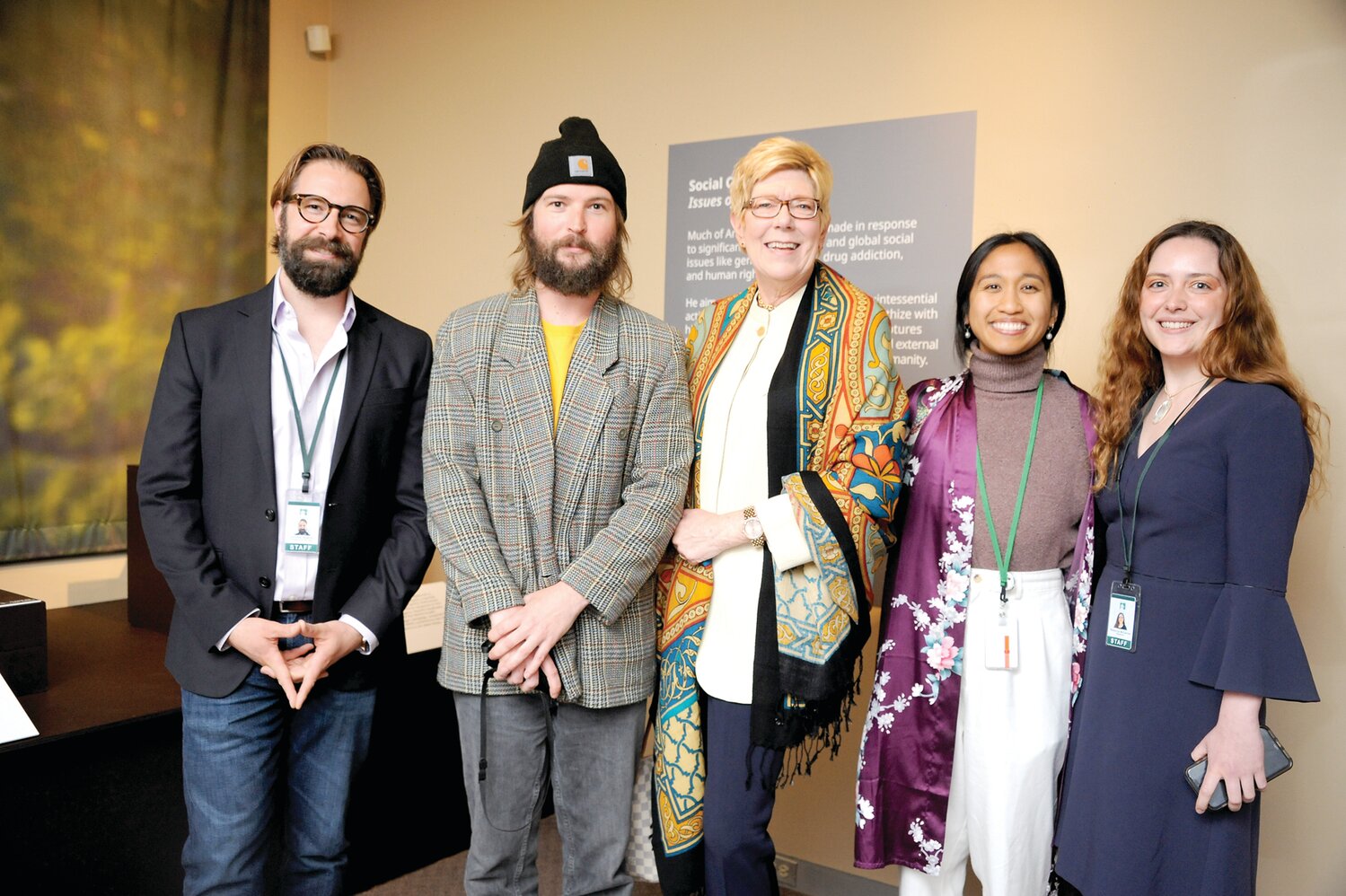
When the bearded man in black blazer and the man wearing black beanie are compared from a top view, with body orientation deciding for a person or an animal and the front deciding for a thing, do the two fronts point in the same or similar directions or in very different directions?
same or similar directions

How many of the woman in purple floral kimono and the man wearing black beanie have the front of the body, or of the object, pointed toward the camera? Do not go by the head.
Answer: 2

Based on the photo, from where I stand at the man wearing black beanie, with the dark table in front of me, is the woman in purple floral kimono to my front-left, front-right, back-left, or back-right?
back-right

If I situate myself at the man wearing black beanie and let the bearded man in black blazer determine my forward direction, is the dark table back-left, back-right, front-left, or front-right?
front-right

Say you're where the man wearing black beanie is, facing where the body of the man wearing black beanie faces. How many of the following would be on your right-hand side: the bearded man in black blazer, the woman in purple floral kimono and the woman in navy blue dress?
1

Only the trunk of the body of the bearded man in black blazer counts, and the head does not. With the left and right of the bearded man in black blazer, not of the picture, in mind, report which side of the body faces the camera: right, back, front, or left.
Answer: front

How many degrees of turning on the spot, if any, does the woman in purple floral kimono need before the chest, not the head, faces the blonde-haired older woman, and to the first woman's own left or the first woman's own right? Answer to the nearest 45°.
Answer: approximately 45° to the first woman's own right

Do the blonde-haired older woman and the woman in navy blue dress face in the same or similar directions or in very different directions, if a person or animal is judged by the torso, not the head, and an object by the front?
same or similar directions

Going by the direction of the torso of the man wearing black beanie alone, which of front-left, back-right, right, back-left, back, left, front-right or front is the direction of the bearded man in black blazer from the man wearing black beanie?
right

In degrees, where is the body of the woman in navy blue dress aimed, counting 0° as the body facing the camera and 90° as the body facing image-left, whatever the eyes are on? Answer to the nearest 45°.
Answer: approximately 45°

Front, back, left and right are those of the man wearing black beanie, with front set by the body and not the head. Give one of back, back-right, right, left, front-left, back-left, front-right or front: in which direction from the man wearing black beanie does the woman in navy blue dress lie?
left

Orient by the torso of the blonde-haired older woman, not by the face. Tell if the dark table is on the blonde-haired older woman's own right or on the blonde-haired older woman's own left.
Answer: on the blonde-haired older woman's own right

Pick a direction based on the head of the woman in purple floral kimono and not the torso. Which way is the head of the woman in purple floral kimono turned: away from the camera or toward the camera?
toward the camera
